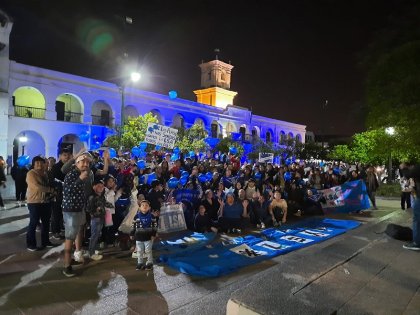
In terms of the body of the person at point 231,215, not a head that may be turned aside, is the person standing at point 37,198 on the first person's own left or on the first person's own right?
on the first person's own right

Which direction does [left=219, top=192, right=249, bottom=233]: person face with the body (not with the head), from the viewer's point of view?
toward the camera

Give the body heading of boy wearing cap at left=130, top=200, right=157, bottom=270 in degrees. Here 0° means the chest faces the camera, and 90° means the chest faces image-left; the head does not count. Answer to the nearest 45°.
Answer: approximately 0°

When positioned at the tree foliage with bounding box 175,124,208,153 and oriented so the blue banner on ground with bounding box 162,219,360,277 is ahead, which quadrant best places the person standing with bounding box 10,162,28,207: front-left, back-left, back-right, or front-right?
front-right

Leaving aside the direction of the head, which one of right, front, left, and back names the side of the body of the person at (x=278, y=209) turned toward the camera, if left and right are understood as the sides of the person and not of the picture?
front

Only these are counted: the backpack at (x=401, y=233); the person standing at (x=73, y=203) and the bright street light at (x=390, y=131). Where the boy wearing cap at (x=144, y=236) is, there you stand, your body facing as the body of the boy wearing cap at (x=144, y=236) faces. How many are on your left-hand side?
2

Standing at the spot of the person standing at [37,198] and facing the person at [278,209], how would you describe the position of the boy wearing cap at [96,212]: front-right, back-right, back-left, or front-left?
front-right

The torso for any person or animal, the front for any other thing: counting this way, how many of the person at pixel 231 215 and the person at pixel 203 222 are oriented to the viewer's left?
0
